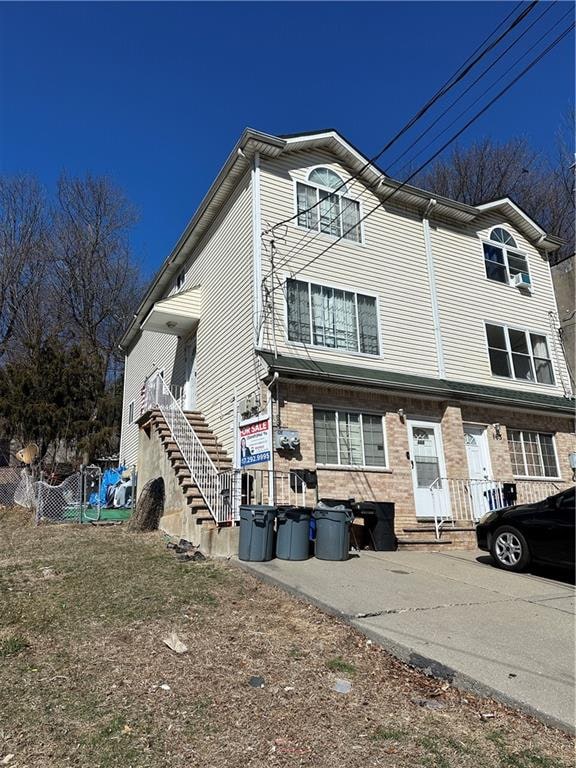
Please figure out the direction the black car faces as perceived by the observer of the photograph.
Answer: facing away from the viewer and to the left of the viewer

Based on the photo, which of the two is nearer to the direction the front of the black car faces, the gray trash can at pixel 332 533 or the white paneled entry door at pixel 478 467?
the white paneled entry door

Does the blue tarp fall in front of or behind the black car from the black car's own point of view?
in front

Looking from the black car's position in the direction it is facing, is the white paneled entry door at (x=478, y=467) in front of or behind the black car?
in front

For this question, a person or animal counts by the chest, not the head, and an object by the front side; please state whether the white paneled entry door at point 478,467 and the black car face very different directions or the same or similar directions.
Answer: very different directions

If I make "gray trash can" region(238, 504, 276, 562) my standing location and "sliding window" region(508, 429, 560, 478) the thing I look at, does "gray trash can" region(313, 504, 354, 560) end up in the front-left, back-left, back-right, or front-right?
front-right

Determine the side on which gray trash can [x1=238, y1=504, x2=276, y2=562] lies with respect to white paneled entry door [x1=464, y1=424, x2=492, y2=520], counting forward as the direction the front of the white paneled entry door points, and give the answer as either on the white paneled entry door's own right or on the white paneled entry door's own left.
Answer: on the white paneled entry door's own right

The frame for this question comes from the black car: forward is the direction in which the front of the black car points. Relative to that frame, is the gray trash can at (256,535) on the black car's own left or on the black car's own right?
on the black car's own left

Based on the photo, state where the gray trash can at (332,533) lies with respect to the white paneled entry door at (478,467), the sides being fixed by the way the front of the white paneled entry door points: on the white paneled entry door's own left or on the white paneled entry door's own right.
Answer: on the white paneled entry door's own right

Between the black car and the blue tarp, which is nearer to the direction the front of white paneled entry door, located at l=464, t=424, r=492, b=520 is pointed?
the black car
